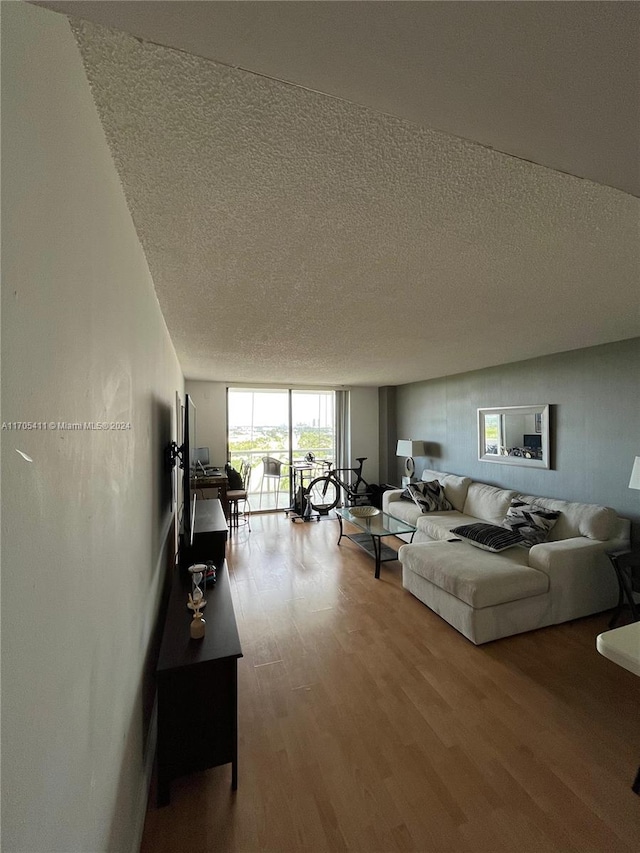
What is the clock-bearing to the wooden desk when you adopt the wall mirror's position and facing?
The wooden desk is roughly at 1 o'clock from the wall mirror.

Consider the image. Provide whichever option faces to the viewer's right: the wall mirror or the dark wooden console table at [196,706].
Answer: the dark wooden console table

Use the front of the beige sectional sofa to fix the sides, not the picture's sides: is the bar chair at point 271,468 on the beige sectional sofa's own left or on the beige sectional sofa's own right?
on the beige sectional sofa's own right

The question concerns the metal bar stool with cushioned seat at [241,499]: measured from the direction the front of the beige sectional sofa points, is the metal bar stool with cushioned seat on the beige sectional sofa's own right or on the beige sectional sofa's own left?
on the beige sectional sofa's own right

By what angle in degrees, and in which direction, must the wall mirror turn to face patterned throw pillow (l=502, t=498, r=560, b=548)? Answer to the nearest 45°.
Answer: approximately 45° to its left

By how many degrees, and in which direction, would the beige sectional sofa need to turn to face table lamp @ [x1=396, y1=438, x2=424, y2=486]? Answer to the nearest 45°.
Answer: approximately 90° to its right

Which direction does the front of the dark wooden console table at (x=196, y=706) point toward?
to the viewer's right

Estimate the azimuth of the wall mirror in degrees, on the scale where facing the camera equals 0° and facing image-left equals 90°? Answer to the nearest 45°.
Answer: approximately 45°

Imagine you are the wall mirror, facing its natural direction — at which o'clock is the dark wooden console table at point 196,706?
The dark wooden console table is roughly at 11 o'clock from the wall mirror.

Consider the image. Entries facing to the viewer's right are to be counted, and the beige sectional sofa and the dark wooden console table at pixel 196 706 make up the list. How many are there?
1

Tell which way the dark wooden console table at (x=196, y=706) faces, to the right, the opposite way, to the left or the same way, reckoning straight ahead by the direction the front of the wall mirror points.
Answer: the opposite way
